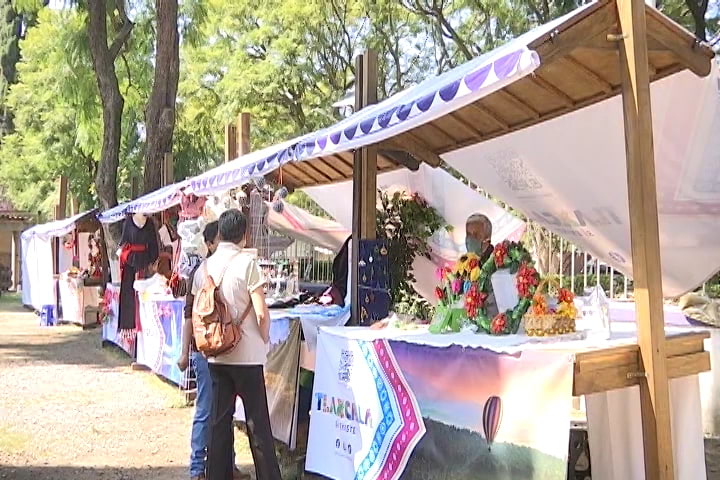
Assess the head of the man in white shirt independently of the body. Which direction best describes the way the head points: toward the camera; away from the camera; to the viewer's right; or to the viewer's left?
away from the camera

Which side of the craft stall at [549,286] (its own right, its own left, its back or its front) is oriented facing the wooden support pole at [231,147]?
right

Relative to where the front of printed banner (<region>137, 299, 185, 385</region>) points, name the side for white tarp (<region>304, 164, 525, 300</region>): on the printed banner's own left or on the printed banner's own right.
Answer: on the printed banner's own left

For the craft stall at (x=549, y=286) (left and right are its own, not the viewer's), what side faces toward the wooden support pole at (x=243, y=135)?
right

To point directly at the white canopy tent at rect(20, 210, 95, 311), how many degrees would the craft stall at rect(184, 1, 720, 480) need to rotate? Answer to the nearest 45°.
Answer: approximately 90° to its right

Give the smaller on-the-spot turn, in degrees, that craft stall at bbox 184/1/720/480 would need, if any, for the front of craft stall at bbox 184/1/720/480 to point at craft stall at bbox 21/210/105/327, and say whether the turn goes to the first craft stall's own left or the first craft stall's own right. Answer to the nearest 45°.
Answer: approximately 90° to the first craft stall's own right

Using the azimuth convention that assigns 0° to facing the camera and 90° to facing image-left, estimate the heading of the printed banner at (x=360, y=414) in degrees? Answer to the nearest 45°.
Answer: approximately 45°

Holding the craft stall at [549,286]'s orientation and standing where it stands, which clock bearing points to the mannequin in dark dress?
The mannequin in dark dress is roughly at 3 o'clock from the craft stall.
